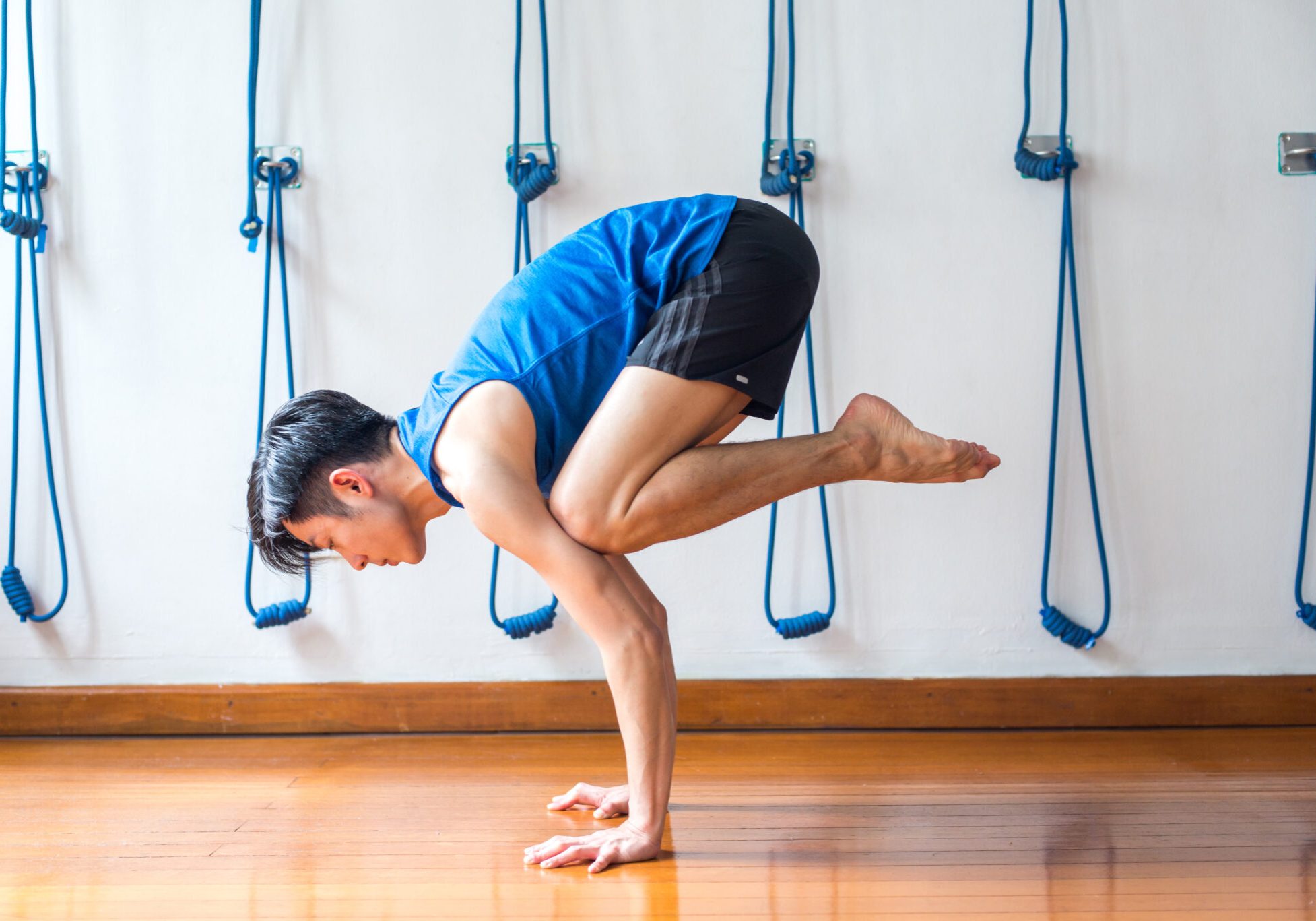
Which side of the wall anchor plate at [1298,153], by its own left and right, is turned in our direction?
front

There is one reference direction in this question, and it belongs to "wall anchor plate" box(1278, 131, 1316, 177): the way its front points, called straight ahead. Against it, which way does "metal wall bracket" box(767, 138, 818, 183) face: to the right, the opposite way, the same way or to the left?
the same way

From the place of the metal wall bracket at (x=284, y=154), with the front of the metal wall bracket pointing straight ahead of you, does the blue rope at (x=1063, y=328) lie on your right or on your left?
on your left

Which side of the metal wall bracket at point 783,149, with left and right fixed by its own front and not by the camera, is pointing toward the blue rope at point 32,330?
right

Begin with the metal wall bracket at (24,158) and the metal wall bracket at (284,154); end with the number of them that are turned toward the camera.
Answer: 2

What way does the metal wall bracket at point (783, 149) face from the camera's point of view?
toward the camera

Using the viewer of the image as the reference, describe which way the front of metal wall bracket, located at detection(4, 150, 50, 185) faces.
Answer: facing the viewer

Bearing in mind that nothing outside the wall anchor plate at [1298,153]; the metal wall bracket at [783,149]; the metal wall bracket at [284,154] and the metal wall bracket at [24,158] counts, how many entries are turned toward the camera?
4

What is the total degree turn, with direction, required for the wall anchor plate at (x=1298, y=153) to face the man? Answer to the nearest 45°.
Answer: approximately 45° to its right

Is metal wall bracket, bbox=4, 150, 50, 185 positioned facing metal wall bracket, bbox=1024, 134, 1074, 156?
no

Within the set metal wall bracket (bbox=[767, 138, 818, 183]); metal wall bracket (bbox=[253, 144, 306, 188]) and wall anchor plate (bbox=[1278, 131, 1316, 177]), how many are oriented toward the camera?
3

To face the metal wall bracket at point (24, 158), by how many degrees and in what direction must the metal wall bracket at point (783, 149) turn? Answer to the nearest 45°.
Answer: approximately 90° to its right
